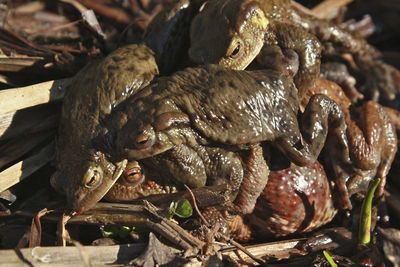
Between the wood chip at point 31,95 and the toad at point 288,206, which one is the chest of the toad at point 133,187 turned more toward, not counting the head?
the wood chip

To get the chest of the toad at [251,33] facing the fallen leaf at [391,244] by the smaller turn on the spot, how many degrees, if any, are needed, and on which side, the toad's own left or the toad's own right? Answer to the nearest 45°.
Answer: approximately 135° to the toad's own left

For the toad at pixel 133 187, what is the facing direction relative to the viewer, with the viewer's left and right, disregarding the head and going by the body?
facing to the left of the viewer

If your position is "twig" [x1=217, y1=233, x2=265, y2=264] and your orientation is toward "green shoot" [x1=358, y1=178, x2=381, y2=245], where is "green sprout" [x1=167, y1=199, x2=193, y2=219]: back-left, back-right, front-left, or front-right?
back-left

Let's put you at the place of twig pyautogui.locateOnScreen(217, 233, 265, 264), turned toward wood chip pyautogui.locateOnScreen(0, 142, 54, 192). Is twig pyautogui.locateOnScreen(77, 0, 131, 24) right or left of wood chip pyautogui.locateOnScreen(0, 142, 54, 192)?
right

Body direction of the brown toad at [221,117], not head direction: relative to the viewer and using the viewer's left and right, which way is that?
facing to the left of the viewer

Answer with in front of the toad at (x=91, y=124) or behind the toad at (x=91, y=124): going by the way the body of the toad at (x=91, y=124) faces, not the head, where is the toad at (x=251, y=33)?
behind

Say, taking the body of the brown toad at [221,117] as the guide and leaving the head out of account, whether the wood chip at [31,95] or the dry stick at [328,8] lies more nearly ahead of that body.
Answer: the wood chip

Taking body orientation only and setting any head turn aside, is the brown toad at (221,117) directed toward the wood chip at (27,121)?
yes

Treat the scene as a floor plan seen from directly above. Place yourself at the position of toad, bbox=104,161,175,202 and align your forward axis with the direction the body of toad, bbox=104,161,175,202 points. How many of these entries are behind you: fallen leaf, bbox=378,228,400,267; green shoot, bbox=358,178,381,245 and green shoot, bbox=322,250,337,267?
3
